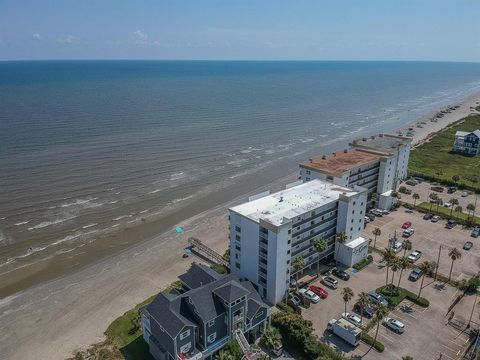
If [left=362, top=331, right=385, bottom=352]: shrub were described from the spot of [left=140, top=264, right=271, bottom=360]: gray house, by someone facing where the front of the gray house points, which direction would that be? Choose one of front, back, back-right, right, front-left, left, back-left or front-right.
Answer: front-left

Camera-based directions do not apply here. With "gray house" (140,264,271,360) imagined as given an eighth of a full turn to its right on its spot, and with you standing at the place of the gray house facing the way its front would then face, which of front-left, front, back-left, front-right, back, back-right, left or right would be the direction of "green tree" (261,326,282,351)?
left

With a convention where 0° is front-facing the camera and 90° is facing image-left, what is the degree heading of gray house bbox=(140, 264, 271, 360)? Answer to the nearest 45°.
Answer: approximately 315°
